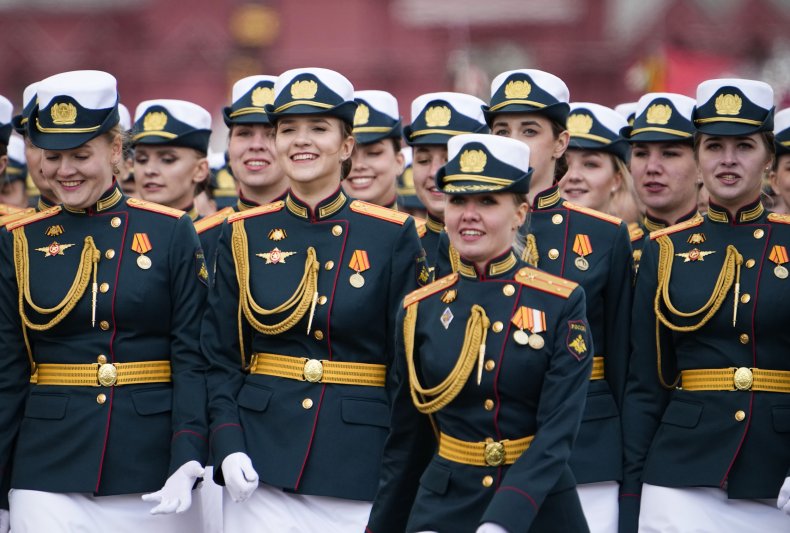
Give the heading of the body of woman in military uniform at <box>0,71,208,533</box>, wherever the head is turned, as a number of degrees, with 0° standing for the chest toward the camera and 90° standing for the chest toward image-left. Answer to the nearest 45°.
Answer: approximately 0°

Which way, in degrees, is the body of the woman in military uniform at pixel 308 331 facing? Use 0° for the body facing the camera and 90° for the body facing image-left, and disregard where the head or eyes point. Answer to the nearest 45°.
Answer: approximately 0°

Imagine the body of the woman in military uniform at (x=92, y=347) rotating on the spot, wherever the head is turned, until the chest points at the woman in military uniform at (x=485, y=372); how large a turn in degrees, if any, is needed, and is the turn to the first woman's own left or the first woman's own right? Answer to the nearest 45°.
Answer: approximately 45° to the first woman's own left

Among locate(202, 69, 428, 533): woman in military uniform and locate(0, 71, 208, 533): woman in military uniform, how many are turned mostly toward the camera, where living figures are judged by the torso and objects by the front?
2

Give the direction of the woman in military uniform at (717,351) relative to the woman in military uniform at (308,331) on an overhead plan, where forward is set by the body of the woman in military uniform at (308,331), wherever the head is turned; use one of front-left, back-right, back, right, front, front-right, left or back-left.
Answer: left

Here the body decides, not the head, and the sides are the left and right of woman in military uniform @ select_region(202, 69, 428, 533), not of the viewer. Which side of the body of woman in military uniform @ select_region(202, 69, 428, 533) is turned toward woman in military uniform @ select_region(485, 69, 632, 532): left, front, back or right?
left

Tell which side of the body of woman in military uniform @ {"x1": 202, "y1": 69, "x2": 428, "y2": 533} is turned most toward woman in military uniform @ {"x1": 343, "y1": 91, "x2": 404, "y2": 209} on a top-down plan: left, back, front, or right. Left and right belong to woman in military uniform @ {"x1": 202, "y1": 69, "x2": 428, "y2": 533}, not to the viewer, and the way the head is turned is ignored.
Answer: back
